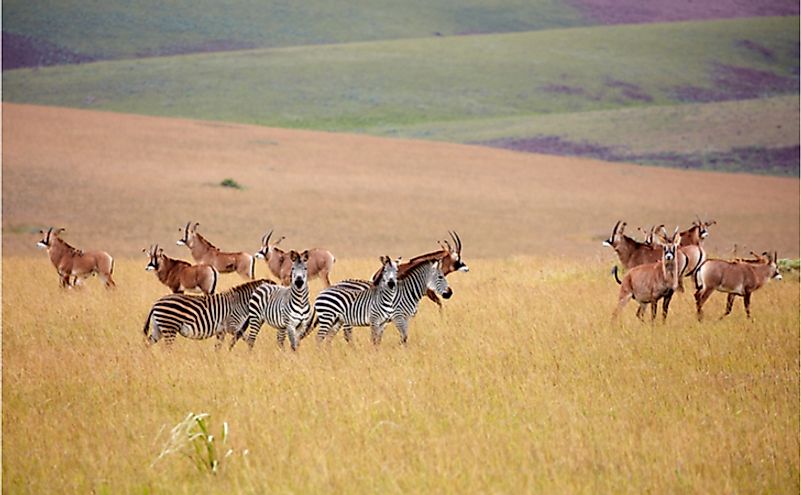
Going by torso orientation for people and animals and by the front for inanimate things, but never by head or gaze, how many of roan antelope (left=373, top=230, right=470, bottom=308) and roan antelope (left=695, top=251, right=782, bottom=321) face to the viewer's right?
2

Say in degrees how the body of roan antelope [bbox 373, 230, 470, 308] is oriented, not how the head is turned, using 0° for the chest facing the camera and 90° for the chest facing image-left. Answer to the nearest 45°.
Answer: approximately 270°

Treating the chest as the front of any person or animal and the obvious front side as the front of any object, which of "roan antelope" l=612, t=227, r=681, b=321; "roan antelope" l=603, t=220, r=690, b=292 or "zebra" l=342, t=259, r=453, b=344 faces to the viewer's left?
"roan antelope" l=603, t=220, r=690, b=292

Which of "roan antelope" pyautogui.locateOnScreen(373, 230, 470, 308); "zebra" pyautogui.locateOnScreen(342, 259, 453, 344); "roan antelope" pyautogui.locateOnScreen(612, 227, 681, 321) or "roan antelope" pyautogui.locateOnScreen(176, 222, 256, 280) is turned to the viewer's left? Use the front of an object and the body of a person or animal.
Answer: "roan antelope" pyautogui.locateOnScreen(176, 222, 256, 280)

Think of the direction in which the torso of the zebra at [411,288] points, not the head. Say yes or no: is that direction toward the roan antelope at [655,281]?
yes

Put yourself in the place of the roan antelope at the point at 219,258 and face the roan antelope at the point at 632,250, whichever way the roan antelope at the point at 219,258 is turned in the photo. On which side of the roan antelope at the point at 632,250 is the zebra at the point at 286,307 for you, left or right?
right

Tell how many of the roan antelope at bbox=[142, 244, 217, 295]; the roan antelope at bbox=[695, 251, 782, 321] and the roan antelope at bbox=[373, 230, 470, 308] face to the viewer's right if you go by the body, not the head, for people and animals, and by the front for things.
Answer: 2

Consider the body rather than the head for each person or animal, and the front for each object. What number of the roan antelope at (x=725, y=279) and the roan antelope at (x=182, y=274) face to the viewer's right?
1

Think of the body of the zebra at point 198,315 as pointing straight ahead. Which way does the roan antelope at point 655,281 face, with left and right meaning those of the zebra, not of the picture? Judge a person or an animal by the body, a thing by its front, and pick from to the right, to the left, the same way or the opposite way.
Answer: to the right

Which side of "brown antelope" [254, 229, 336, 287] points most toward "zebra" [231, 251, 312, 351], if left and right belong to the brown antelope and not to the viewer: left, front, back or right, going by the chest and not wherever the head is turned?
left

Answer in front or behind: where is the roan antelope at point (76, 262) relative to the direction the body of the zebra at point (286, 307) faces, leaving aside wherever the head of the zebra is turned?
behind

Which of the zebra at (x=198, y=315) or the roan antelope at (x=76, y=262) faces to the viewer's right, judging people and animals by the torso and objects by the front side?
the zebra

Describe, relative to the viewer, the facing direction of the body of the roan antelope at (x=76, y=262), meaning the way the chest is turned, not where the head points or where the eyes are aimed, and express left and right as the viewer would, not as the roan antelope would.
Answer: facing to the left of the viewer

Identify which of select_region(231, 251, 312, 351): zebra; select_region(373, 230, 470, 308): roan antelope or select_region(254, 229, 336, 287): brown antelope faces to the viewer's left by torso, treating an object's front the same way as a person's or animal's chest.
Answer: the brown antelope

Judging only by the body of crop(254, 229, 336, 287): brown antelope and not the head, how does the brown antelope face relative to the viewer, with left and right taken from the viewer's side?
facing to the left of the viewer
